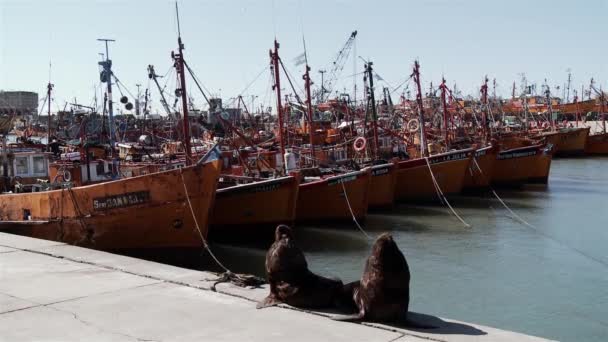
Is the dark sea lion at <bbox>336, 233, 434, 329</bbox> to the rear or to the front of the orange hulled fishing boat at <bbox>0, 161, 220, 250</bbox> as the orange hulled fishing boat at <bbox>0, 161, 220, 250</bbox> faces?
to the front

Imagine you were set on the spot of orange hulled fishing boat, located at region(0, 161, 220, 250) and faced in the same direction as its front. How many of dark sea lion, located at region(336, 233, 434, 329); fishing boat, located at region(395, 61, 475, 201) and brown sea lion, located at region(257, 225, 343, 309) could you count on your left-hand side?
1

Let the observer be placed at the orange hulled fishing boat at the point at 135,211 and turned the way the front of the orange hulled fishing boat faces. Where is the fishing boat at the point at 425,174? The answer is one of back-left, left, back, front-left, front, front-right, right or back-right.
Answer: left

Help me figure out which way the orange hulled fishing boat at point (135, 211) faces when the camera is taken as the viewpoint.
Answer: facing the viewer and to the right of the viewer

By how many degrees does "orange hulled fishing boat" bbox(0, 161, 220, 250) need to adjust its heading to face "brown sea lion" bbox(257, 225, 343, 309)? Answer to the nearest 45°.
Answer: approximately 45° to its right

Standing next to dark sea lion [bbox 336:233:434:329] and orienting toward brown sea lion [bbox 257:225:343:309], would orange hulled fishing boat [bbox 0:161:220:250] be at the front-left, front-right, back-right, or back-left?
front-right

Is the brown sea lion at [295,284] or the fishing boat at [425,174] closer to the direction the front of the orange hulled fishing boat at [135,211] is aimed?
the brown sea lion
